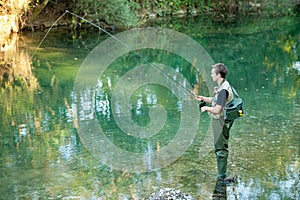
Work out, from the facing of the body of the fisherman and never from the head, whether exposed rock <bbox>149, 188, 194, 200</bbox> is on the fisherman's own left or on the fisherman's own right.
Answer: on the fisherman's own left

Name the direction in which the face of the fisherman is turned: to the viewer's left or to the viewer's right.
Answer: to the viewer's left

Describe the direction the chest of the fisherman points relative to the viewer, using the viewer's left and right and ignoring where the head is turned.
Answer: facing to the left of the viewer
